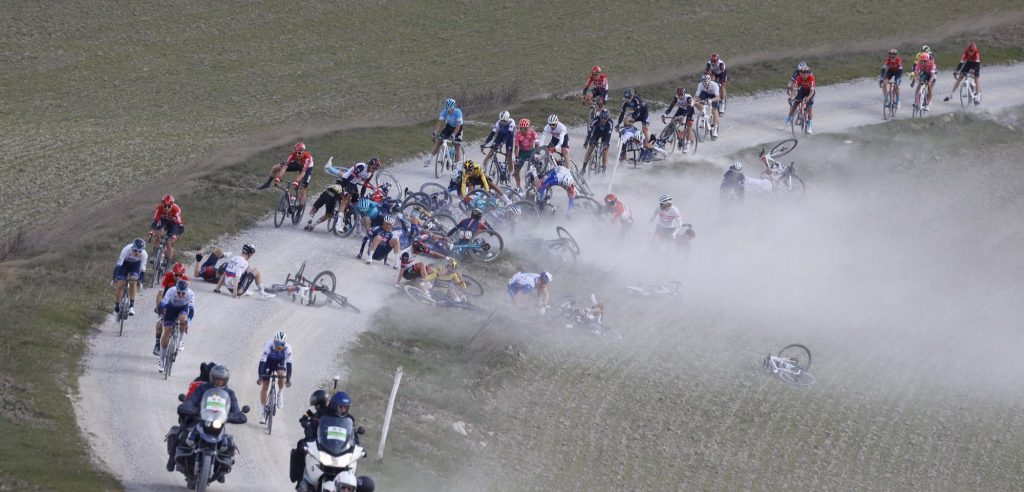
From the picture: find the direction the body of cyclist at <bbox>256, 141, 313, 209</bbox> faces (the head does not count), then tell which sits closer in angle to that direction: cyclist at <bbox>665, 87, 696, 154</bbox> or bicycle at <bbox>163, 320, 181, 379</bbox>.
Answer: the bicycle

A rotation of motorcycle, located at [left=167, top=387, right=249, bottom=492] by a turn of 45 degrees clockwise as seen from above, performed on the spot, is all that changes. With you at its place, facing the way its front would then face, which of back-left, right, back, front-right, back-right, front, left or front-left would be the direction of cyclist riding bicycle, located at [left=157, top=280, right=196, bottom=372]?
back-right

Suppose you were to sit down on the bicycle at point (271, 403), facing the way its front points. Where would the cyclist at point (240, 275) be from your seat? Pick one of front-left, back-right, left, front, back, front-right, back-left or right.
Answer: back

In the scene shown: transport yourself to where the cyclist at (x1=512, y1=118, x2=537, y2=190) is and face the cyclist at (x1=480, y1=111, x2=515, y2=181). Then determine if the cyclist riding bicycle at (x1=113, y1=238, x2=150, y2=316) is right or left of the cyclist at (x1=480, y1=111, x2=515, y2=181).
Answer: left

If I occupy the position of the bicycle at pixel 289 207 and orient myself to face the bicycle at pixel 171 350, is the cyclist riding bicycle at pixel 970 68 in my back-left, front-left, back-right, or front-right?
back-left

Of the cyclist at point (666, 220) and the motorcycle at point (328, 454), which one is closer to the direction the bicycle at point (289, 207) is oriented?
the motorcycle
